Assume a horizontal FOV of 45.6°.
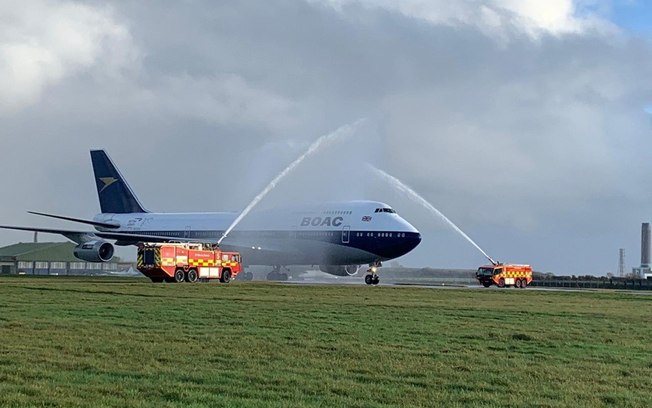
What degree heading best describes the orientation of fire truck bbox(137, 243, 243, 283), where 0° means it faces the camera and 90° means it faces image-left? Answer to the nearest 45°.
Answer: approximately 225°
